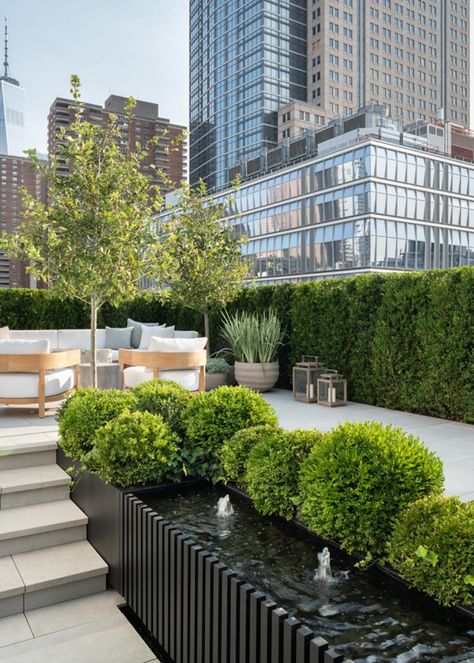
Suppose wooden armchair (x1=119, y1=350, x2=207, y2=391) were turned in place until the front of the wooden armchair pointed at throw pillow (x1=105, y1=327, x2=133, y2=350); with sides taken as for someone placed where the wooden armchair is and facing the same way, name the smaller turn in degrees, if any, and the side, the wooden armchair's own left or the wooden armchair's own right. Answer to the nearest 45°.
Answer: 0° — it already faces it

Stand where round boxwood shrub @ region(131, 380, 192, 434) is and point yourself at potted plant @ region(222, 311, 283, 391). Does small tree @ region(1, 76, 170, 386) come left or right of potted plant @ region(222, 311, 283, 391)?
left

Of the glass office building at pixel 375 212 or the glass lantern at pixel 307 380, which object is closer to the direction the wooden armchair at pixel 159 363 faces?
the glass office building
